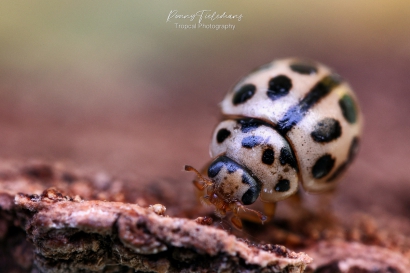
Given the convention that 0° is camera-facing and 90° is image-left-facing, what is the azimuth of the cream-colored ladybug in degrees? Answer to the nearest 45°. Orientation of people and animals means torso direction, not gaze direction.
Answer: approximately 45°
